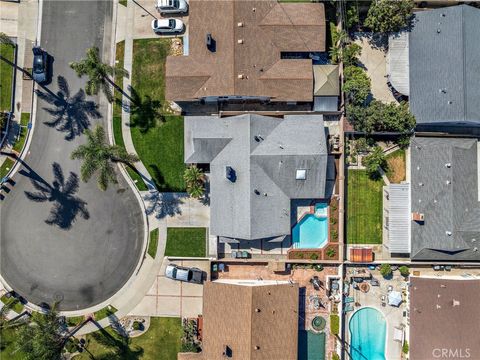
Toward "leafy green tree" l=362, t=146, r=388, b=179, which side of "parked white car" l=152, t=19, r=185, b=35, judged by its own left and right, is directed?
front

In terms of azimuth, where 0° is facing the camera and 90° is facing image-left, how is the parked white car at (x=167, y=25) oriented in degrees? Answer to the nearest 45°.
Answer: approximately 270°

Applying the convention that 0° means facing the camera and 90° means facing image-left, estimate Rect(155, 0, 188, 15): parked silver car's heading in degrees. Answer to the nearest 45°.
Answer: approximately 270°

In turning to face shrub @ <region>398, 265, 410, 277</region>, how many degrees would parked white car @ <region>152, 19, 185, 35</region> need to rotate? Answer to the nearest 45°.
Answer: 0° — it already faces it

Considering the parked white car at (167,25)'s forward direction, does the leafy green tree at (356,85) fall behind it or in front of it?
in front
